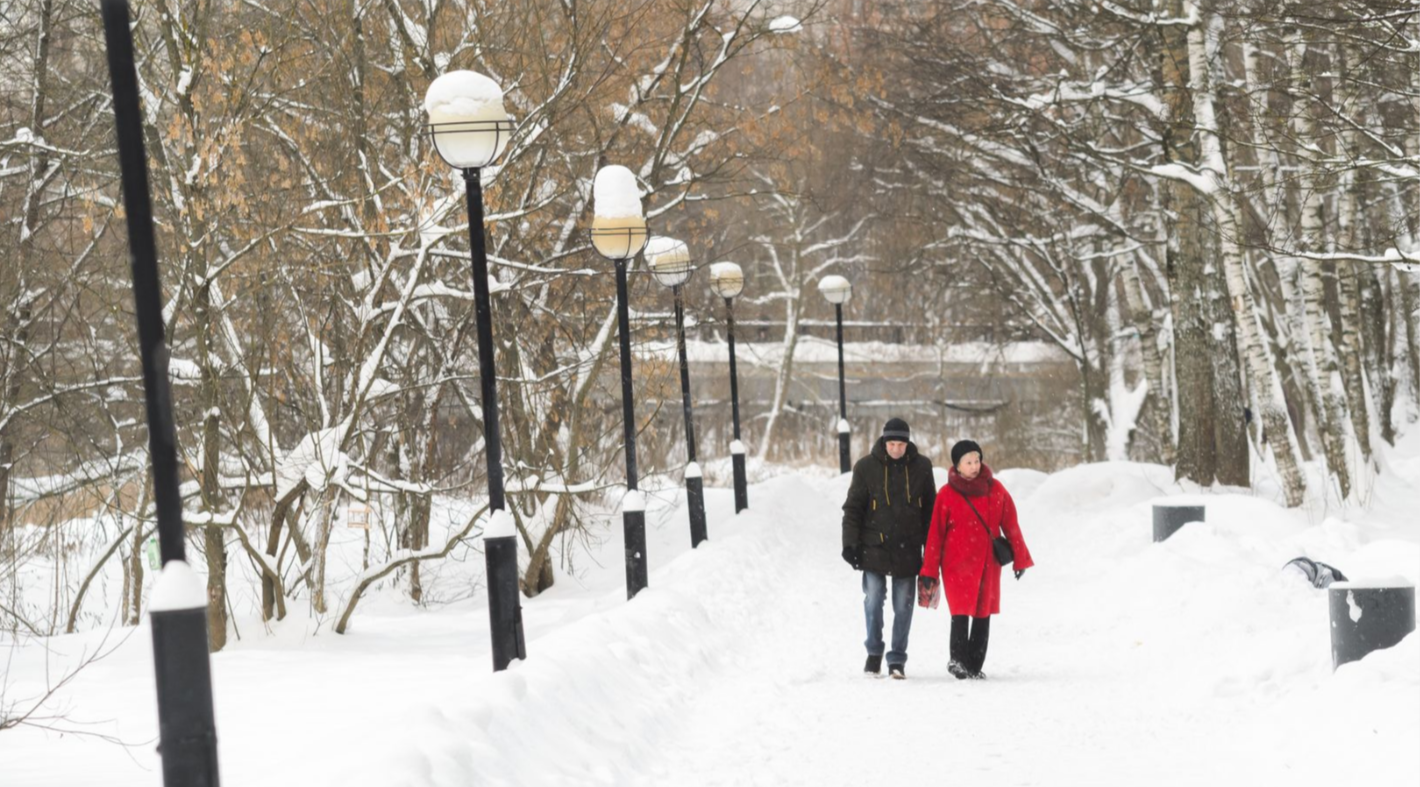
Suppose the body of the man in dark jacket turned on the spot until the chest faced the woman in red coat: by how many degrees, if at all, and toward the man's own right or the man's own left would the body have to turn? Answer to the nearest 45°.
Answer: approximately 45° to the man's own left

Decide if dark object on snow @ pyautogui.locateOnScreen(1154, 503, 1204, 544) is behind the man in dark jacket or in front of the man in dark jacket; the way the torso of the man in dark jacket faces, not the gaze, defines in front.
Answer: behind

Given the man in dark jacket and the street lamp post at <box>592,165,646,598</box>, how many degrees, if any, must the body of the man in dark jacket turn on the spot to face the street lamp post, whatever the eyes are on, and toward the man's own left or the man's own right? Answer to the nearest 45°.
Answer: approximately 135° to the man's own right

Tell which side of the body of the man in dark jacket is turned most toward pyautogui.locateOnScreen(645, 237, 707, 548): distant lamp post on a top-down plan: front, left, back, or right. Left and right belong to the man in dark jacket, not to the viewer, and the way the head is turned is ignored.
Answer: back

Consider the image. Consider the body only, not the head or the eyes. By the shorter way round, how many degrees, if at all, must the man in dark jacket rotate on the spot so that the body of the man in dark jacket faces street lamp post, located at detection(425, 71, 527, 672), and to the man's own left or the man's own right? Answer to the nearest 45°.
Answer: approximately 45° to the man's own right

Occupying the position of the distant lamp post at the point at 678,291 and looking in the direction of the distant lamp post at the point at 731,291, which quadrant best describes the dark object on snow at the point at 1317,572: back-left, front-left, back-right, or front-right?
back-right

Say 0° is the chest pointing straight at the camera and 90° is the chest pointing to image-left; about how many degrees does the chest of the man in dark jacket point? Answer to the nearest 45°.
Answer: approximately 0°

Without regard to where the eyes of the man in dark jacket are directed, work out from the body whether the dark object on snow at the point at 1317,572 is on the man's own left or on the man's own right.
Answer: on the man's own left
